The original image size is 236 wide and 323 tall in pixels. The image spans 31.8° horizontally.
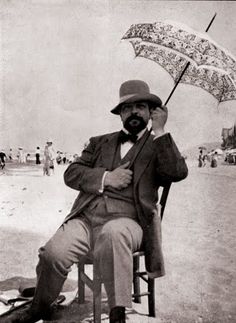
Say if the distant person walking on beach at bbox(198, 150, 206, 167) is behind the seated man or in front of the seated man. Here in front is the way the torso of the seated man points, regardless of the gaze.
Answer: behind

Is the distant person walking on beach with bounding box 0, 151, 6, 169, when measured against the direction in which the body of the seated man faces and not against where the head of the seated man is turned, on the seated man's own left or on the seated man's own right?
on the seated man's own right

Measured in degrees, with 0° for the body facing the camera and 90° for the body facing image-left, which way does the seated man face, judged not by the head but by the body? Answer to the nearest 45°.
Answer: approximately 45°

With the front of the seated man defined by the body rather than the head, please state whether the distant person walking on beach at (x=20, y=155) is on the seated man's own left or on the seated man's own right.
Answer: on the seated man's own right
